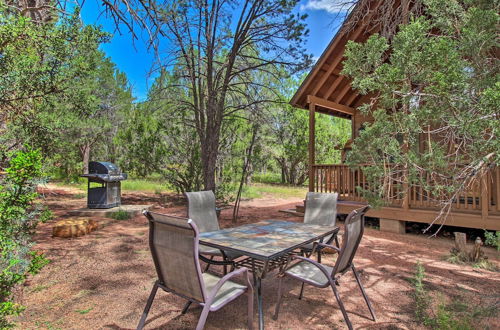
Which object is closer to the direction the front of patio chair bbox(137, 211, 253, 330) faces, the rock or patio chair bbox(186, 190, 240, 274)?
the patio chair

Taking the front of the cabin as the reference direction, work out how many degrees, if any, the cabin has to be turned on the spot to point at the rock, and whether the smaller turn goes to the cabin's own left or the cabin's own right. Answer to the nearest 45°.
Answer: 0° — it already faces it

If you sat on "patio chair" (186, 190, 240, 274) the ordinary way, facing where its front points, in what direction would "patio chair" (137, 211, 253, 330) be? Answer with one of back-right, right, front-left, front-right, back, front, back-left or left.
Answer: front-right

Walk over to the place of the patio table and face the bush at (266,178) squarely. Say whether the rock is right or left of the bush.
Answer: left

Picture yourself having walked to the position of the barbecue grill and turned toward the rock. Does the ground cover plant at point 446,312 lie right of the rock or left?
left

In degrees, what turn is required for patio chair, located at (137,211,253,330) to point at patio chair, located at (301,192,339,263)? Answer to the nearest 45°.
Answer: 0° — it already faces it

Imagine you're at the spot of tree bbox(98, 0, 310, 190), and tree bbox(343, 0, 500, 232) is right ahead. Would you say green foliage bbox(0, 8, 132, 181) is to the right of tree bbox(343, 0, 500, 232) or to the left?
right

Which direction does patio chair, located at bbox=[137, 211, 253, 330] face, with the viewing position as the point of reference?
facing away from the viewer and to the right of the viewer

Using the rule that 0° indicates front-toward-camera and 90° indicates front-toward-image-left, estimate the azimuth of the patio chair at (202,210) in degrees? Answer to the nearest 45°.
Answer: approximately 315°

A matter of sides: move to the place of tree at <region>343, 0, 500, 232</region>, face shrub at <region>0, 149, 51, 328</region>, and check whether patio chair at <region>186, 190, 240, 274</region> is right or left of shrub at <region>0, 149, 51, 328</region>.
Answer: right

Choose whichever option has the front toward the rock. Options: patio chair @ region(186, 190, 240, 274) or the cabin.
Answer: the cabin

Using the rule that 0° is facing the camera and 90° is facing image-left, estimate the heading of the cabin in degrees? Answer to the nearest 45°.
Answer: approximately 45°

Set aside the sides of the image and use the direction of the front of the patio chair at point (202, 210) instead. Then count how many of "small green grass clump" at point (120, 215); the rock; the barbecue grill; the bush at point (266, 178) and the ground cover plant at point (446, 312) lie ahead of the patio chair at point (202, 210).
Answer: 1

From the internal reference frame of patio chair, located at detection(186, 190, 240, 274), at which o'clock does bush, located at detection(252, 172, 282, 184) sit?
The bush is roughly at 8 o'clock from the patio chair.

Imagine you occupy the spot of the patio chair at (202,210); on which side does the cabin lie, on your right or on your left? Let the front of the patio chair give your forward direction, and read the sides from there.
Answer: on your left

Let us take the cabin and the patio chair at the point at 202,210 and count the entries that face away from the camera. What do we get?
0

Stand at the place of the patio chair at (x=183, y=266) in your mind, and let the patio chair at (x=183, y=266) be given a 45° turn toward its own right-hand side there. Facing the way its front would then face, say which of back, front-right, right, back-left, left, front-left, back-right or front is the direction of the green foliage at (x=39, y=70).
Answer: back-left

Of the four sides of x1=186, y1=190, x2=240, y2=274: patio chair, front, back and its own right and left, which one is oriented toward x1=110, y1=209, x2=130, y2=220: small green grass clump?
back
